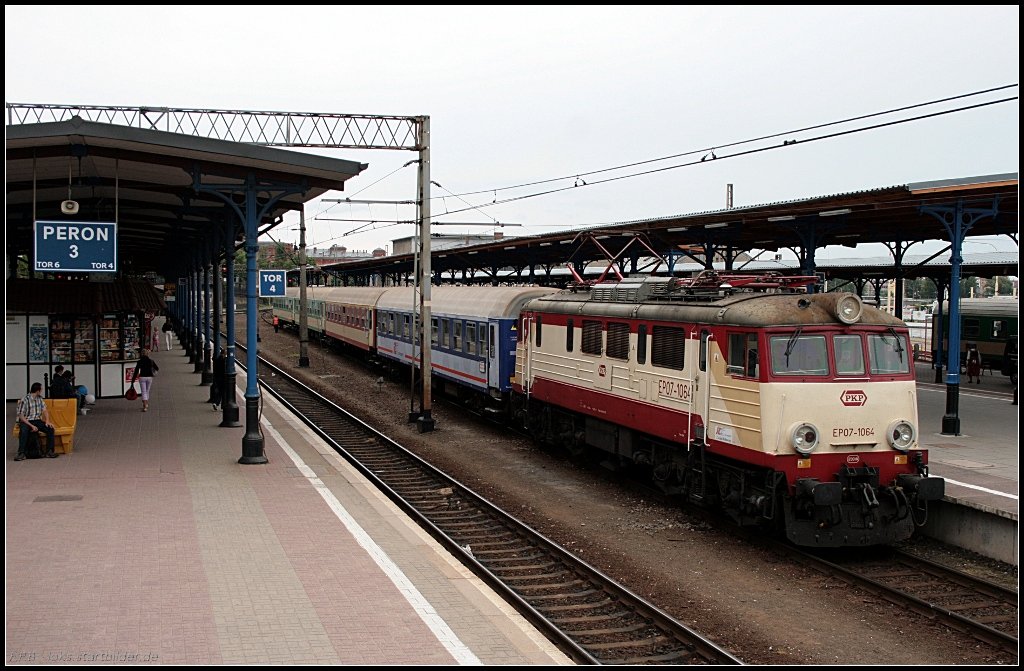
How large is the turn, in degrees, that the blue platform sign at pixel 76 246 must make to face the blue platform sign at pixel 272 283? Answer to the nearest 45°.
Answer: approximately 135° to its left

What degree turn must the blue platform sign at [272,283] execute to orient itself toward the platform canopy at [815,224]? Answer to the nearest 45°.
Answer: approximately 90° to its left

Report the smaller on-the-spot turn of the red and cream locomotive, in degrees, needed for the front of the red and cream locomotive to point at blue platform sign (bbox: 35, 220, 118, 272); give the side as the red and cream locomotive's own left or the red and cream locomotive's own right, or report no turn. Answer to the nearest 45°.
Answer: approximately 135° to the red and cream locomotive's own right

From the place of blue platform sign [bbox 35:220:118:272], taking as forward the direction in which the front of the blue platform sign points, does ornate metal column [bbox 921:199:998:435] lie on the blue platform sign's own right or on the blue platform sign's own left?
on the blue platform sign's own left

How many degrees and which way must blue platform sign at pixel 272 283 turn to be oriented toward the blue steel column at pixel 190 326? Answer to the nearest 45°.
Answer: approximately 180°

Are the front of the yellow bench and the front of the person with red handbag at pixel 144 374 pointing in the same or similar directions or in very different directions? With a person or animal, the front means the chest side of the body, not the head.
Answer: very different directions
